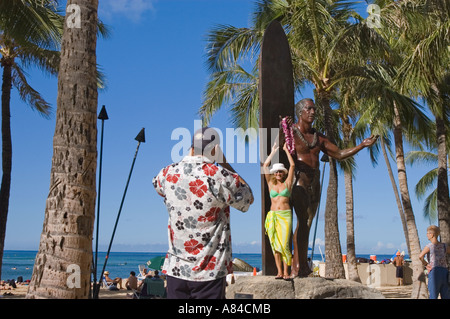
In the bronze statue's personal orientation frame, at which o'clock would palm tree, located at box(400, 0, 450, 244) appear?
The palm tree is roughly at 8 o'clock from the bronze statue.

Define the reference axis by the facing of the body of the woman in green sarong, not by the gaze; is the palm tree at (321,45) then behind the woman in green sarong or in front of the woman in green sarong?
behind

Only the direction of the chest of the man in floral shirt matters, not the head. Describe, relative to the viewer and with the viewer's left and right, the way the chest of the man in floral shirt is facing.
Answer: facing away from the viewer and to the right of the viewer

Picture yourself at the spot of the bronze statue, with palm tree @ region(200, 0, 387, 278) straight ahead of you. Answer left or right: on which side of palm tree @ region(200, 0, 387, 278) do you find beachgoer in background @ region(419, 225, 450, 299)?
right

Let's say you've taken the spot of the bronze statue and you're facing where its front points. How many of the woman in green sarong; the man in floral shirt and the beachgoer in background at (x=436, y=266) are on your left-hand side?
1

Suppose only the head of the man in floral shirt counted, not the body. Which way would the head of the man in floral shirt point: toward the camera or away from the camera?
away from the camera

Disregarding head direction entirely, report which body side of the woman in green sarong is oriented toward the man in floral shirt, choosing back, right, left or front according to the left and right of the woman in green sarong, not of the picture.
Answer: front

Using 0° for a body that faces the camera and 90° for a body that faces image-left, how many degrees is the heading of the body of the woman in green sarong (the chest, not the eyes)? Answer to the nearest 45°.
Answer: approximately 0°

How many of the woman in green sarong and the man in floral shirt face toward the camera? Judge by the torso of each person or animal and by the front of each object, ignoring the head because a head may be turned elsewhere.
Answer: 1

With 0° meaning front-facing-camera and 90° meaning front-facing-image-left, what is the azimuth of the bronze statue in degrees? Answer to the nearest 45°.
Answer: approximately 315°
